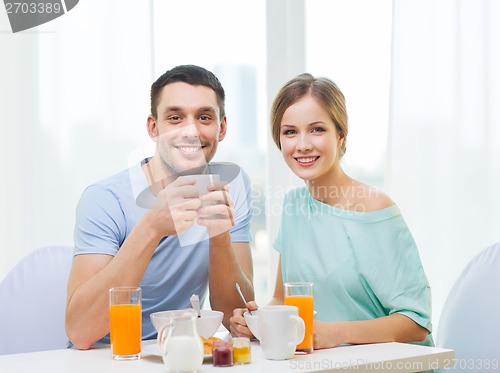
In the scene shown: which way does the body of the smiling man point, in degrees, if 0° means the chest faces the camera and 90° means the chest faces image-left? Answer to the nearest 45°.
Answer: approximately 315°

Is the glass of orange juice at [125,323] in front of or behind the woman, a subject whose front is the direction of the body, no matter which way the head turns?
in front

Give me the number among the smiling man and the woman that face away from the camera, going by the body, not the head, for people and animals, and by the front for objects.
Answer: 0

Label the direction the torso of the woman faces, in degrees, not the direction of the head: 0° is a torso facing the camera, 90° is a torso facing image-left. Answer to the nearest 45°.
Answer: approximately 45°
